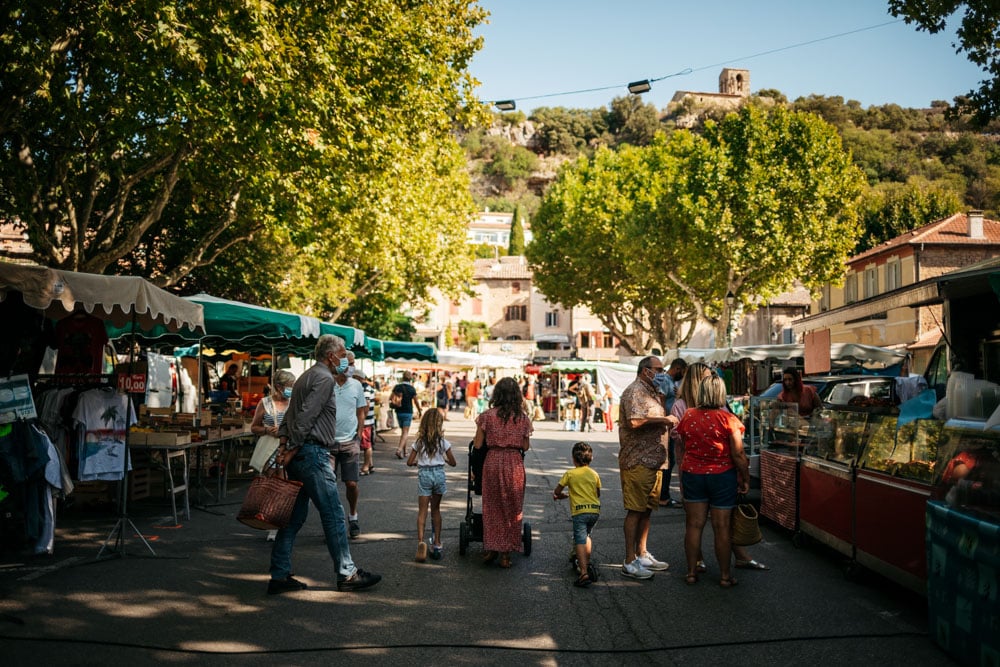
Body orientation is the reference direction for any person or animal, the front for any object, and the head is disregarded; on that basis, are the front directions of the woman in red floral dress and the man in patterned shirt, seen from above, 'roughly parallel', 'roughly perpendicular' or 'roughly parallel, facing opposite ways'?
roughly perpendicular

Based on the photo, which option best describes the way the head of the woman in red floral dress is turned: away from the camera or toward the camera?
away from the camera

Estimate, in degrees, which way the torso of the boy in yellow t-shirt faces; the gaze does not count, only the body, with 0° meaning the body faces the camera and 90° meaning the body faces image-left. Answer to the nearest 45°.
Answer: approximately 135°

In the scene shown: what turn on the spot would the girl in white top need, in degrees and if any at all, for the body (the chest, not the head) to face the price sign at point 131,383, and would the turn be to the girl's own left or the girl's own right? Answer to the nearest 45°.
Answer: approximately 90° to the girl's own left

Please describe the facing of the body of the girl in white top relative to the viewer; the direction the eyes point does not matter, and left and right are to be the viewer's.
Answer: facing away from the viewer

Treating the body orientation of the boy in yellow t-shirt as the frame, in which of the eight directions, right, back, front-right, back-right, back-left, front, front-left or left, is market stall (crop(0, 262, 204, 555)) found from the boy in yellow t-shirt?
front-left

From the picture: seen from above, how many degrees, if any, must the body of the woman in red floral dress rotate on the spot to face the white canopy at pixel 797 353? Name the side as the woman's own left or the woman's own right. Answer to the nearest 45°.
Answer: approximately 45° to the woman's own right

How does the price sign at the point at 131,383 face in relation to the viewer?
toward the camera

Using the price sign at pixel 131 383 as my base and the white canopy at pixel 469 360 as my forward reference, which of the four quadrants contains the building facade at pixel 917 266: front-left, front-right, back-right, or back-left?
front-right

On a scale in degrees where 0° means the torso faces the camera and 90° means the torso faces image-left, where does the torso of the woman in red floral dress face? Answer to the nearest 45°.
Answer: approximately 180°

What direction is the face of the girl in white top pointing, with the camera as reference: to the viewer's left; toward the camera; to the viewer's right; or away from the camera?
away from the camera

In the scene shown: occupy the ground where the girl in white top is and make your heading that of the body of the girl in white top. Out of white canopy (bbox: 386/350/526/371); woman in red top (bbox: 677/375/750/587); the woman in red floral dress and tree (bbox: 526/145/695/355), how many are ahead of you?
2

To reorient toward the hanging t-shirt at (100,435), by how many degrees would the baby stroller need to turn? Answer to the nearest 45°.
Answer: approximately 90° to its left

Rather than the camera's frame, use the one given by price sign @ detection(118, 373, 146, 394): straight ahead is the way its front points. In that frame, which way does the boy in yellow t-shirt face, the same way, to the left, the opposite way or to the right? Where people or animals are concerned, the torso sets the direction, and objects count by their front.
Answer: the opposite way

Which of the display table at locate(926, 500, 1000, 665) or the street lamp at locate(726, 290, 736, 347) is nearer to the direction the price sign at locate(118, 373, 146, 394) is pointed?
the display table

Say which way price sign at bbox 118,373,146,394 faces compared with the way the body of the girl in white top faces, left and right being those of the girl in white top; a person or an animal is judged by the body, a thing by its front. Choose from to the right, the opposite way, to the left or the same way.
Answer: the opposite way

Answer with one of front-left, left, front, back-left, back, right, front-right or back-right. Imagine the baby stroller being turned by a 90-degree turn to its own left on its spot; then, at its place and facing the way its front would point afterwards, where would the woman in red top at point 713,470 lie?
back-left
